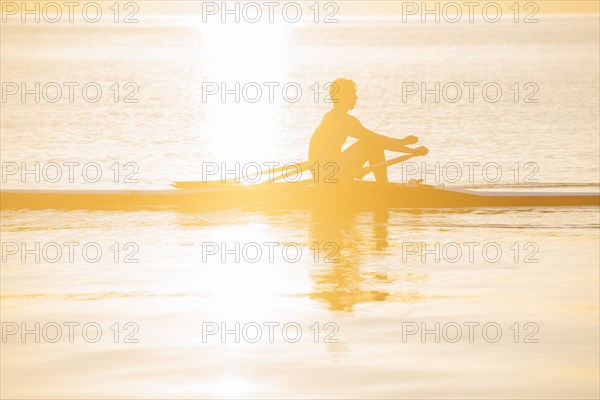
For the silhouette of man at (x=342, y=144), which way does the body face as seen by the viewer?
to the viewer's right
